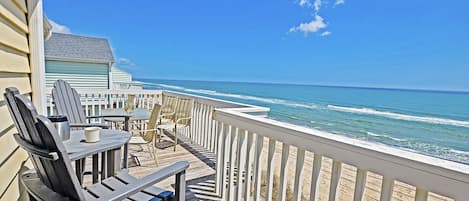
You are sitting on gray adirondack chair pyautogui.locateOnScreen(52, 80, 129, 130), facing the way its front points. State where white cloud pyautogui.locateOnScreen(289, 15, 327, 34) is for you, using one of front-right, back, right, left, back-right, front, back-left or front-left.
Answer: left

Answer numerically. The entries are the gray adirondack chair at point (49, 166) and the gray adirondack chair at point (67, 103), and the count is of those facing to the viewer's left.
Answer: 0

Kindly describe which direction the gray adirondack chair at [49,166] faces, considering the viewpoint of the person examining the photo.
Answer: facing away from the viewer and to the right of the viewer

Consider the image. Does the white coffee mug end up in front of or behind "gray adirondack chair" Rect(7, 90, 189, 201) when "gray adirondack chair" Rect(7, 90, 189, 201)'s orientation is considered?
in front

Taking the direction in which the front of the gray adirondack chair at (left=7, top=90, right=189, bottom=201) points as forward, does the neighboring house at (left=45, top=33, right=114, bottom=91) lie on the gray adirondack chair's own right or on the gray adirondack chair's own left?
on the gray adirondack chair's own left
